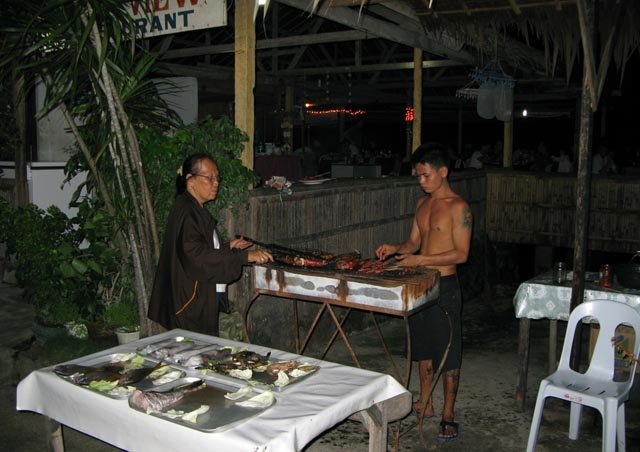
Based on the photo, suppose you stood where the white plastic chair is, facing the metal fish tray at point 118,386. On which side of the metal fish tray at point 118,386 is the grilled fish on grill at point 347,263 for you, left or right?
right

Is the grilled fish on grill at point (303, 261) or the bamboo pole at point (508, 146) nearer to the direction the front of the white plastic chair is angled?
the grilled fish on grill

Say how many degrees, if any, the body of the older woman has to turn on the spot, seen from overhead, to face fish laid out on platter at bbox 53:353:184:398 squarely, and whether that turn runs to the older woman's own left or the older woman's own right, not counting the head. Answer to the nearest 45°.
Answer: approximately 90° to the older woman's own right

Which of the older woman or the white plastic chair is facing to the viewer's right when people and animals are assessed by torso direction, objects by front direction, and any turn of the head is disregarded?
the older woman

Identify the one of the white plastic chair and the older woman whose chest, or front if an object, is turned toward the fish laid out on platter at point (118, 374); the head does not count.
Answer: the white plastic chair

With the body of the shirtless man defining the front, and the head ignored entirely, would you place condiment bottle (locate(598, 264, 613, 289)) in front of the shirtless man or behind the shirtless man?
behind

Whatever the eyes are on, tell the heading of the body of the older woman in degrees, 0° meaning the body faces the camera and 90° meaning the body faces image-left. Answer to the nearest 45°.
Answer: approximately 270°

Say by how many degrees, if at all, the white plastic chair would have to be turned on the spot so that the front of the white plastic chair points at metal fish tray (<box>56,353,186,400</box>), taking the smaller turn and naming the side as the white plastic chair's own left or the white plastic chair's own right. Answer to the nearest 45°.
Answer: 0° — it already faces it

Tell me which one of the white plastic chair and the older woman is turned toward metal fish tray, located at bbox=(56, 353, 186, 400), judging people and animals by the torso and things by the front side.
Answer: the white plastic chair

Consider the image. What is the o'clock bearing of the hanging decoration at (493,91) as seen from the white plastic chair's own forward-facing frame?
The hanging decoration is roughly at 4 o'clock from the white plastic chair.
